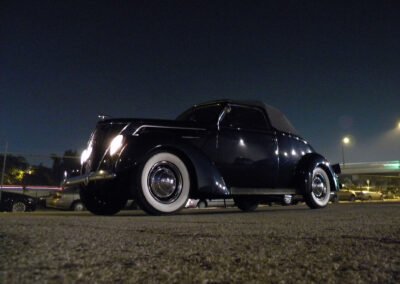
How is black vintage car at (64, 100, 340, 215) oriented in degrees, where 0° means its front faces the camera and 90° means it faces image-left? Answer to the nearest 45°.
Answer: approximately 45°

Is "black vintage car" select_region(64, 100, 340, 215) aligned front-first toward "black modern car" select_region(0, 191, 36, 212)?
no
